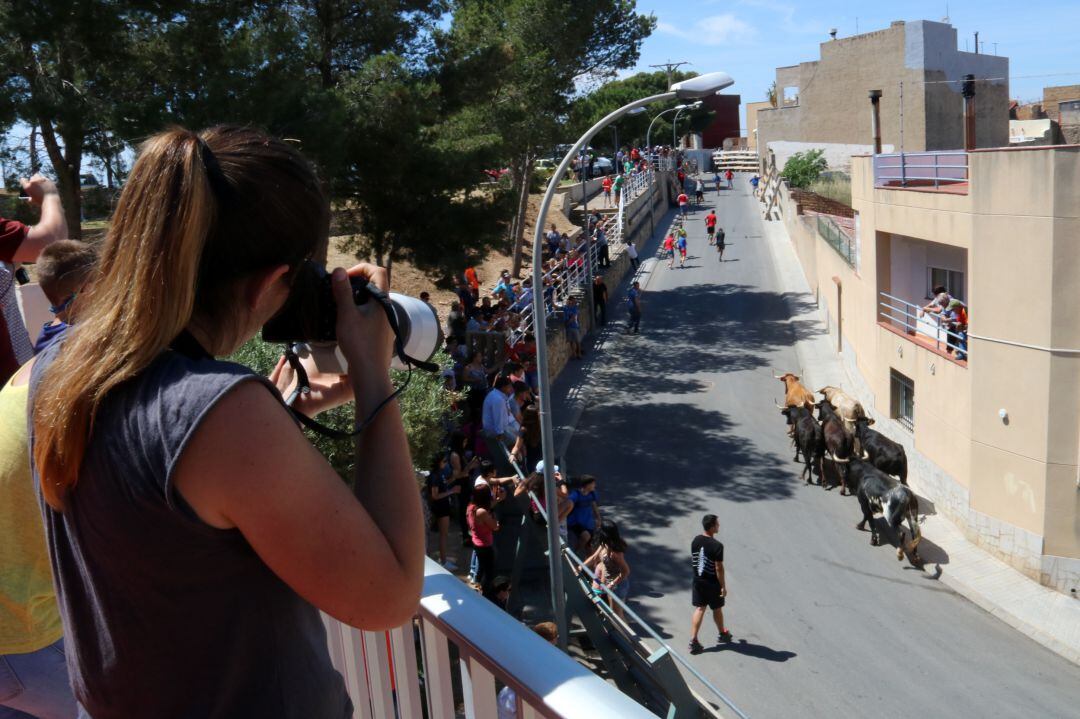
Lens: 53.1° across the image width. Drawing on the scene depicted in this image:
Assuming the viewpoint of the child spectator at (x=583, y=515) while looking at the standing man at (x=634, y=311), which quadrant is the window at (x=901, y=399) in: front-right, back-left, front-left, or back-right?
front-right

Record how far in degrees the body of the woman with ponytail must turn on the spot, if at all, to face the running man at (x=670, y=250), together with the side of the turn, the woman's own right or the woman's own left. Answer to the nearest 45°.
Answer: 0° — they already face them

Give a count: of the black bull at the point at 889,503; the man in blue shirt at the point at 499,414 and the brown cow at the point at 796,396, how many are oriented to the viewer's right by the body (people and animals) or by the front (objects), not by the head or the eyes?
1

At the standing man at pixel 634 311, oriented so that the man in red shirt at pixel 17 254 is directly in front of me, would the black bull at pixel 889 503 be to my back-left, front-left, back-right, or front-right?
front-left

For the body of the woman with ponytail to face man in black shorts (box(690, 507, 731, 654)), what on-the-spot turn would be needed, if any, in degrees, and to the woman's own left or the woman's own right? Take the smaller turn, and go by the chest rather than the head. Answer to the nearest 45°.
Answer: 0° — they already face them

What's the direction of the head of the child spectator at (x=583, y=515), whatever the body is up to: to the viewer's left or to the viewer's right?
to the viewer's right

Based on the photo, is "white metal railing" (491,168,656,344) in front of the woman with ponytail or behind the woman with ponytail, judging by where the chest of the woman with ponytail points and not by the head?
in front

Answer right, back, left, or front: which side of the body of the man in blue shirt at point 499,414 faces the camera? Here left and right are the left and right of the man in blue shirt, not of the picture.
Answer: right

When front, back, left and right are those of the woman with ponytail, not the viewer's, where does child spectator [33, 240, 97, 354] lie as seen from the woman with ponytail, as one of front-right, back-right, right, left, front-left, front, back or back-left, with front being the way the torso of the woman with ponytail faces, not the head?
front-left

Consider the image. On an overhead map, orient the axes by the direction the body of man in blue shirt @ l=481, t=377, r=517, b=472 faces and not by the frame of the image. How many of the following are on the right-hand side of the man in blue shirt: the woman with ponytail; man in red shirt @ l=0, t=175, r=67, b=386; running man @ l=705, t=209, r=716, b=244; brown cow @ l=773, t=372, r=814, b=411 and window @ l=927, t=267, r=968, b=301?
2

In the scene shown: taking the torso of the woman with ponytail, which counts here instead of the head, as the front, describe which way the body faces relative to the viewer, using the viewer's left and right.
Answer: facing away from the viewer and to the right of the viewer

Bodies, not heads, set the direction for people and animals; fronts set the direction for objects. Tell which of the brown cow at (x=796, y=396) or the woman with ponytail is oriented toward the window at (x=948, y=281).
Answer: the woman with ponytail

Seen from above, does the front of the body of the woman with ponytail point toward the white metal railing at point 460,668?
yes
